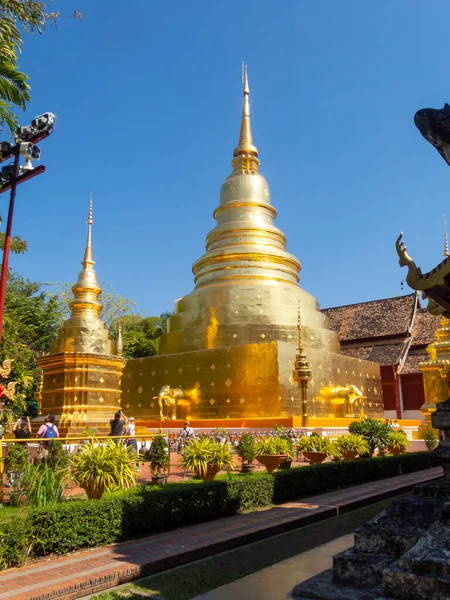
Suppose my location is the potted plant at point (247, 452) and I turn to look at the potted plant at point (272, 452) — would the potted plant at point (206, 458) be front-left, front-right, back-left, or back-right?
back-right

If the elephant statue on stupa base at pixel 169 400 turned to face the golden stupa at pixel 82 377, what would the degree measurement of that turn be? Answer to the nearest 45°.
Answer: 0° — it already faces it

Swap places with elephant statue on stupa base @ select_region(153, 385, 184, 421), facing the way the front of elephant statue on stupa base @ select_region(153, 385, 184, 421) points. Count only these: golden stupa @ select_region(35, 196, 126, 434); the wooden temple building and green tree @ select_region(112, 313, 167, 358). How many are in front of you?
1

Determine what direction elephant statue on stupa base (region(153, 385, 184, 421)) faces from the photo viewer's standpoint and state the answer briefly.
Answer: facing the viewer and to the left of the viewer

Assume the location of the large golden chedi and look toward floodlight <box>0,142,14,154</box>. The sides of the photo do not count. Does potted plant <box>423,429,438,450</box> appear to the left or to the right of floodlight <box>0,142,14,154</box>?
left

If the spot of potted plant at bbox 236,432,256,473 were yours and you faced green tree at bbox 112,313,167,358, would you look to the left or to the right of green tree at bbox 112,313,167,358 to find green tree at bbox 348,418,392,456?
right

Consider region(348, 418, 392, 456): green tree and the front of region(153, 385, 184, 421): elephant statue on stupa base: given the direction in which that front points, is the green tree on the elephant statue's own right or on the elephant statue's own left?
on the elephant statue's own left

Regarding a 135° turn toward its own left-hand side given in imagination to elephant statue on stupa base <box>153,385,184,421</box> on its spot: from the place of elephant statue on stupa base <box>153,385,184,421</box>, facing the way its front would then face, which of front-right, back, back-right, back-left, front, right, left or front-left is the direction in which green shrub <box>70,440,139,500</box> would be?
right

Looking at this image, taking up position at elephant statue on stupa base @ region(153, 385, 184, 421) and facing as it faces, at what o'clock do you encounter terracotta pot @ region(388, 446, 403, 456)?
The terracotta pot is roughly at 9 o'clock from the elephant statue on stupa base.

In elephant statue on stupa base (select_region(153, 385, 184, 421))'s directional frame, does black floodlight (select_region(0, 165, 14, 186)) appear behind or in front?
in front

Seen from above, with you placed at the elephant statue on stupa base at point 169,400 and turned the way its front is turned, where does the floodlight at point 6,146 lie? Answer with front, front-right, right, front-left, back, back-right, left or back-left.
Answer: front-left

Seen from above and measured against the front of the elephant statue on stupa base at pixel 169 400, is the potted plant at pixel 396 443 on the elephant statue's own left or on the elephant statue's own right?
on the elephant statue's own left

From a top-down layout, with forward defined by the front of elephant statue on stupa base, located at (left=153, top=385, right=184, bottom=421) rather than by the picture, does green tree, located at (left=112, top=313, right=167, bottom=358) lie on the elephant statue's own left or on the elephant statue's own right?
on the elephant statue's own right

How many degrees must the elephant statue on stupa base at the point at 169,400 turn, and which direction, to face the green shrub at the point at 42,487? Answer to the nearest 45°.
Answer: approximately 45° to its left

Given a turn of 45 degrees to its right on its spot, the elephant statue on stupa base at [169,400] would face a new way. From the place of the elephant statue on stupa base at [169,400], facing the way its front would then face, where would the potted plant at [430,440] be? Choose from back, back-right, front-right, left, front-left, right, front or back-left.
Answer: back-left
